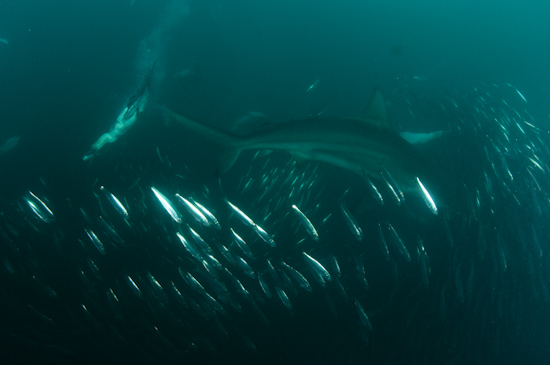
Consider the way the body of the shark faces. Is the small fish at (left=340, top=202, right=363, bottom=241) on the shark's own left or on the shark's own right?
on the shark's own right

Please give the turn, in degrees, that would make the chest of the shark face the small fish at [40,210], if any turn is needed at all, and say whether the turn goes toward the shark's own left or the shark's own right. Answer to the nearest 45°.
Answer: approximately 180°

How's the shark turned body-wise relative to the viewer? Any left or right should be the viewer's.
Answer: facing to the right of the viewer
